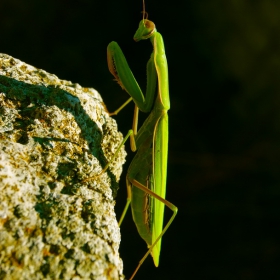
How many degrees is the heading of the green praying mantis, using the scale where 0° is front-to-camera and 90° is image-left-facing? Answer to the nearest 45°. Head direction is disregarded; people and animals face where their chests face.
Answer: approximately 90°
